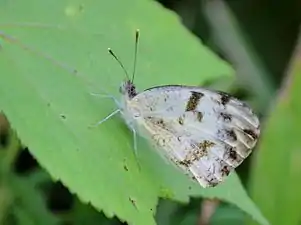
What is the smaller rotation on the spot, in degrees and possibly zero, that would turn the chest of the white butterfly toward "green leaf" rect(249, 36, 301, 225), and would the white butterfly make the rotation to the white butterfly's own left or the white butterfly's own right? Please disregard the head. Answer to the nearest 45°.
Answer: approximately 135° to the white butterfly's own right

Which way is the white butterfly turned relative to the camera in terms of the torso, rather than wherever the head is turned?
to the viewer's left
